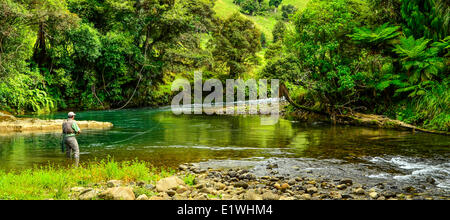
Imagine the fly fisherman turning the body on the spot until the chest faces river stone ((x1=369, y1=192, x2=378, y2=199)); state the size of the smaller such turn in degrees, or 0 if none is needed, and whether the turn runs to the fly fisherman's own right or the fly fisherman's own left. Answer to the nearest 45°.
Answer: approximately 90° to the fly fisherman's own right

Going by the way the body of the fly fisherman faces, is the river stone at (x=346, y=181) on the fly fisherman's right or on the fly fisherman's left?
on the fly fisherman's right

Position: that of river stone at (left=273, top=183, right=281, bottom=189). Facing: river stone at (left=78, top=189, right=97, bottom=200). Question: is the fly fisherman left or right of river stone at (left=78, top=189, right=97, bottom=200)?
right

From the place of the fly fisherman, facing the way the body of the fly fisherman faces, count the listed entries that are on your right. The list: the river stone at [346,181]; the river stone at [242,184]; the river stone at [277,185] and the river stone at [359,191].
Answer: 4

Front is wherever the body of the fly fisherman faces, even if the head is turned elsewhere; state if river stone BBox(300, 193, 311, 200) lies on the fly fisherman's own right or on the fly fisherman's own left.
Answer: on the fly fisherman's own right

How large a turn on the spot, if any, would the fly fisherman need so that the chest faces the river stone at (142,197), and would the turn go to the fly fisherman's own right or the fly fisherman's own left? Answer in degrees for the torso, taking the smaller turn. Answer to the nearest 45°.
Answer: approximately 135° to the fly fisherman's own right

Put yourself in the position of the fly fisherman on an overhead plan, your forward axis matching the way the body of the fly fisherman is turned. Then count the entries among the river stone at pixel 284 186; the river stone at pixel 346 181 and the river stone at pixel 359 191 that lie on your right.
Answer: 3

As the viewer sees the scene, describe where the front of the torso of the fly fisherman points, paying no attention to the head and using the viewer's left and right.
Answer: facing away from the viewer and to the right of the viewer

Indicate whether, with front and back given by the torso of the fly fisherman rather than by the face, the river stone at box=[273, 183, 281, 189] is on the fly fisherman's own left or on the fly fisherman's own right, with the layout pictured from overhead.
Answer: on the fly fisherman's own right

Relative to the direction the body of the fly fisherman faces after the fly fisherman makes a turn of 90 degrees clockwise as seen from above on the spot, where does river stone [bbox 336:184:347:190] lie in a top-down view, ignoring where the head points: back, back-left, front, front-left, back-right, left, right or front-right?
front

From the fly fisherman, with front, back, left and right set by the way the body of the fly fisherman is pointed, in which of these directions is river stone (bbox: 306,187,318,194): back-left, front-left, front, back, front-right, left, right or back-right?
right

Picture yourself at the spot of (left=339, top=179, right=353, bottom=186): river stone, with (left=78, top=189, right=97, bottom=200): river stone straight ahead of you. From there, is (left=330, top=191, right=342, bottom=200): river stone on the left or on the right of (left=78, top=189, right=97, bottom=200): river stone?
left

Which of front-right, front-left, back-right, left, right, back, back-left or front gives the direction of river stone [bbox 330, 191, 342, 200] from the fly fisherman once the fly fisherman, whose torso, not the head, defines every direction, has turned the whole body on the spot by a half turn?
left

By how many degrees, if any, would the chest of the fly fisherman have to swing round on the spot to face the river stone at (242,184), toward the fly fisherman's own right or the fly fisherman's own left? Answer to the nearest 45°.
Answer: approximately 90° to the fly fisherman's own right

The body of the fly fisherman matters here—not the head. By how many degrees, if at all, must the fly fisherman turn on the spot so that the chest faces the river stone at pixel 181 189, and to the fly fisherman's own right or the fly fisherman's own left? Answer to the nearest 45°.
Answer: approximately 135° to the fly fisherman's own right

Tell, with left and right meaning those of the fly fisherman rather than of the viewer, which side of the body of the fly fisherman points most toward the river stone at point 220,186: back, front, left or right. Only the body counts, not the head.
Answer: right

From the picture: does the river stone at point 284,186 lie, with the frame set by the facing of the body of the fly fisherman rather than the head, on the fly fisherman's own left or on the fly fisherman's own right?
on the fly fisherman's own right
